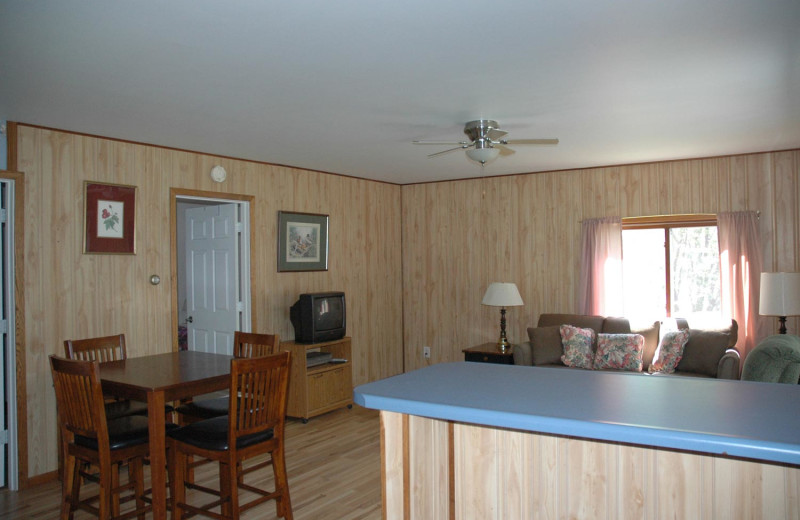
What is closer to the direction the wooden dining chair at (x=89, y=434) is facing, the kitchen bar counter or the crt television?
the crt television

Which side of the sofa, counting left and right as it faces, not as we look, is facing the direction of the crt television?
right

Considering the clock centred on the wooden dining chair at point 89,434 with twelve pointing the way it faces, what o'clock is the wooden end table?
The wooden end table is roughly at 1 o'clock from the wooden dining chair.

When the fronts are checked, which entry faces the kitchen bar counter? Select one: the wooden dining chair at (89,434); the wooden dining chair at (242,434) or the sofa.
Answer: the sofa

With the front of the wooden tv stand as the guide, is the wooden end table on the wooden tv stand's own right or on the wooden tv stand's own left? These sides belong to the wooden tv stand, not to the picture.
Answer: on the wooden tv stand's own left

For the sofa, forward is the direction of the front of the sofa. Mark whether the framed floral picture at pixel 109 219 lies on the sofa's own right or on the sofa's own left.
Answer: on the sofa's own right

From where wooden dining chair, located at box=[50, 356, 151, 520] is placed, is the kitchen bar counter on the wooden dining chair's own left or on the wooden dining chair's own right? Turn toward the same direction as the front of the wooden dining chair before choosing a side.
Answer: on the wooden dining chair's own right
